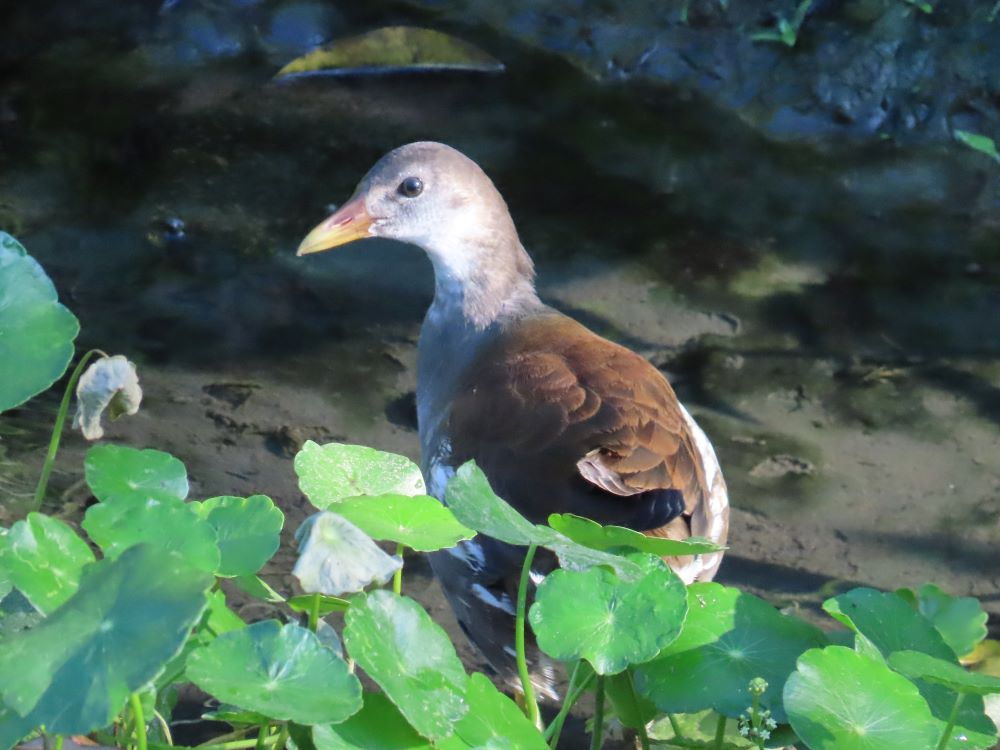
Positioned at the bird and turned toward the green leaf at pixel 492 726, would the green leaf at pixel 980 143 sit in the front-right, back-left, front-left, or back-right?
back-left

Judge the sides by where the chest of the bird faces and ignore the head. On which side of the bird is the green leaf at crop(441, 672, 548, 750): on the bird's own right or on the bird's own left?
on the bird's own left

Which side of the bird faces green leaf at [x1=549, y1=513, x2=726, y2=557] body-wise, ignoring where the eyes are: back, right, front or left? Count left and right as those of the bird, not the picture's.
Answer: back

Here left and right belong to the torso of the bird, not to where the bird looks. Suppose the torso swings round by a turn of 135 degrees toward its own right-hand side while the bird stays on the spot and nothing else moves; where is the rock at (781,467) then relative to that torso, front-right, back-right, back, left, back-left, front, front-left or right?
front

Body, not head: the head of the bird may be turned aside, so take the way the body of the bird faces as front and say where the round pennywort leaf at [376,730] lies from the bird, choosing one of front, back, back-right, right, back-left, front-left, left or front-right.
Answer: left

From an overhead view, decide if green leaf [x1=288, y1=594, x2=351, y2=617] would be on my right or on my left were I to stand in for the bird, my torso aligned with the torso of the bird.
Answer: on my left

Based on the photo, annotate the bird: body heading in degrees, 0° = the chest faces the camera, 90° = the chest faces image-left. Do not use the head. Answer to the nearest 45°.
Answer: approximately 90°

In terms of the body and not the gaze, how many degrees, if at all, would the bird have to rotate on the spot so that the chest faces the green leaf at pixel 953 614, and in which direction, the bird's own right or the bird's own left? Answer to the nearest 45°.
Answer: approximately 180°
